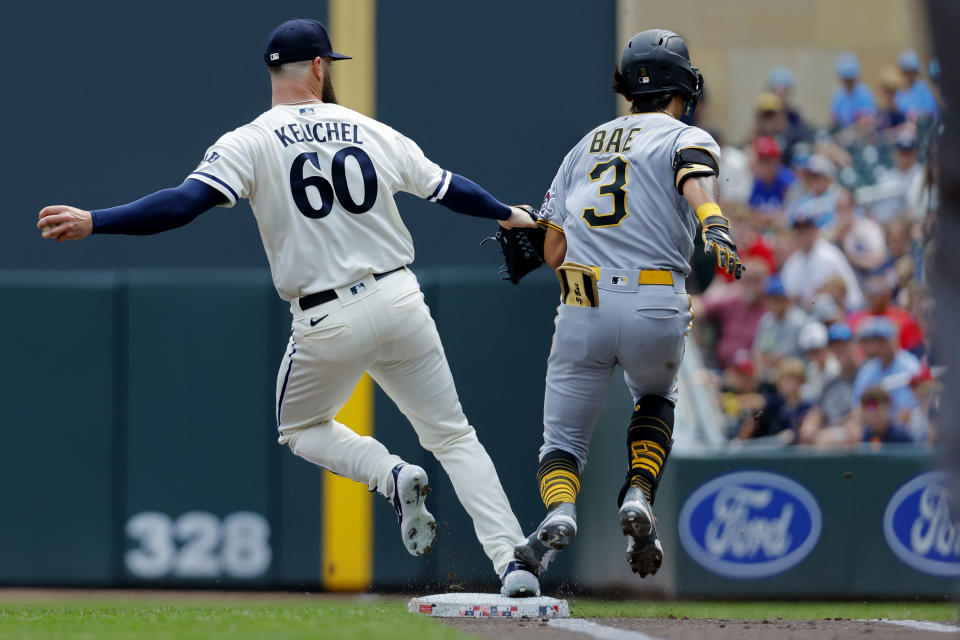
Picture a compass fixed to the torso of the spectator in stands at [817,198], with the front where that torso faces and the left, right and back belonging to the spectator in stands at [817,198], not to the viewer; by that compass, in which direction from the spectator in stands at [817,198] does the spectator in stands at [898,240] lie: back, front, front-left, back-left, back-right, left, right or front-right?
left

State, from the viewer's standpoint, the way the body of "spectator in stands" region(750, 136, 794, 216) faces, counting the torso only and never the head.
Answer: toward the camera

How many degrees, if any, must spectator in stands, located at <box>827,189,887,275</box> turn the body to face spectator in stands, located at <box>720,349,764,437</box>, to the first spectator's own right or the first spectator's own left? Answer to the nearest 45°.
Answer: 0° — they already face them

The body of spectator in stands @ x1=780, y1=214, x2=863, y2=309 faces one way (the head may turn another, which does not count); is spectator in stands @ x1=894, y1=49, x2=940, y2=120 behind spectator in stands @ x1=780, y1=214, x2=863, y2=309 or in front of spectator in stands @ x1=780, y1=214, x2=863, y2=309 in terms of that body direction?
behind

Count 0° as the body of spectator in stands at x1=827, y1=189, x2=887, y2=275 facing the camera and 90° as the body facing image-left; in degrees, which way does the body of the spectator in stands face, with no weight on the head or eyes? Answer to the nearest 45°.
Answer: approximately 45°

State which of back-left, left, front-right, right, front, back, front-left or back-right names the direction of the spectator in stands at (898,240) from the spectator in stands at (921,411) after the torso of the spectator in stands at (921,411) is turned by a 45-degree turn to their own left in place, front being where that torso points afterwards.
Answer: back

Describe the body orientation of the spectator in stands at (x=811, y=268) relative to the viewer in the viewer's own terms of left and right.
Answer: facing the viewer and to the left of the viewer

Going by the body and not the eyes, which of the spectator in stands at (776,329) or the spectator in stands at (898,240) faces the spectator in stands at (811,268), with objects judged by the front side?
the spectator in stands at (898,240)

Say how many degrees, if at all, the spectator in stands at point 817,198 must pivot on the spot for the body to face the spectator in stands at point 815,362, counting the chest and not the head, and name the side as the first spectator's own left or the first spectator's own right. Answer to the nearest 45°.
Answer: approximately 45° to the first spectator's own left

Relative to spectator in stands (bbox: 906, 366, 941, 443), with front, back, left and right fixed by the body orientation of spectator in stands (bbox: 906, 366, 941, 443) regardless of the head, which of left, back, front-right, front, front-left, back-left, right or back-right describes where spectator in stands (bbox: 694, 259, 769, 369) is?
right

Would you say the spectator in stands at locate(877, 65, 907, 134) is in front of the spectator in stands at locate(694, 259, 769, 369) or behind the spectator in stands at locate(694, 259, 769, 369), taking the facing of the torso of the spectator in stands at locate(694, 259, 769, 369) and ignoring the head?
behind
